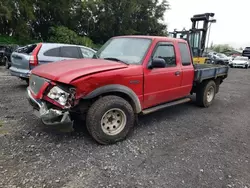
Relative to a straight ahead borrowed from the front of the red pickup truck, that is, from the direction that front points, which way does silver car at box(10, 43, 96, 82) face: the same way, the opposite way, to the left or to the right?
the opposite way

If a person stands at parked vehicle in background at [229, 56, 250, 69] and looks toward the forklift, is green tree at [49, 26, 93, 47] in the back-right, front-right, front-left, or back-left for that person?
front-right

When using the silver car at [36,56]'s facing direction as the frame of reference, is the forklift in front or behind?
in front

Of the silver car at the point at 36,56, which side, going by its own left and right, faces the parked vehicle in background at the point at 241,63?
front

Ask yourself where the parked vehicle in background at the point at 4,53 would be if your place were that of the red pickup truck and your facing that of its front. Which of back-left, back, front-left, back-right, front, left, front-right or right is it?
right

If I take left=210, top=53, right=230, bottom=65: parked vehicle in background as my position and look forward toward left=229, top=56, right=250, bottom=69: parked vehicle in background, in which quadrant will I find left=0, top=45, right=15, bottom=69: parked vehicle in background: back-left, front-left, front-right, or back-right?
back-right

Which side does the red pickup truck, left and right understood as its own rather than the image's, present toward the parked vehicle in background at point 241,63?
back

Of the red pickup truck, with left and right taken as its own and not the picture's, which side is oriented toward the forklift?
back

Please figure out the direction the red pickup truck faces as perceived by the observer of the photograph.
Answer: facing the viewer and to the left of the viewer

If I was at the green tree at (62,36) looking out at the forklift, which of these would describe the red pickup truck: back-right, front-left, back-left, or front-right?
front-right

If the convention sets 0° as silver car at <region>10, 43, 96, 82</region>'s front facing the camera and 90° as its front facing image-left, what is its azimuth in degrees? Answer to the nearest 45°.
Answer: approximately 225°
